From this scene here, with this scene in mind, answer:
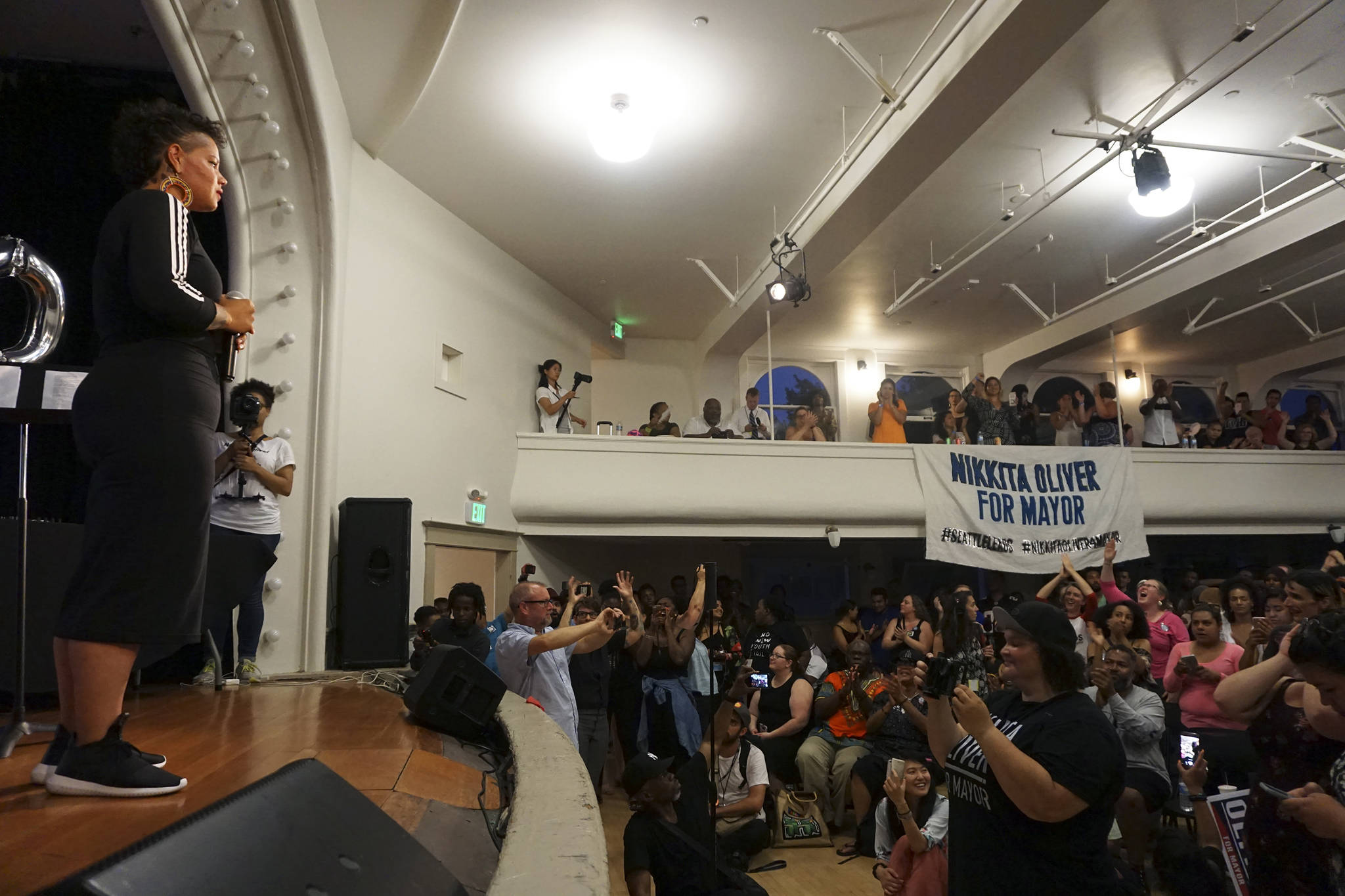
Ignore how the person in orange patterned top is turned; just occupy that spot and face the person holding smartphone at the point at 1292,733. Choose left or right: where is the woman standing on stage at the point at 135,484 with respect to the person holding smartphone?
right

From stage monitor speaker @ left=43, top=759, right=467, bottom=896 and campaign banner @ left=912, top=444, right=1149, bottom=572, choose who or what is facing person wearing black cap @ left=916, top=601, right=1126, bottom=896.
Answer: the campaign banner

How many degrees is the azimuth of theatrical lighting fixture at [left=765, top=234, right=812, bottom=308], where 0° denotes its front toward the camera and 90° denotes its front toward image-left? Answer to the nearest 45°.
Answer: approximately 45°

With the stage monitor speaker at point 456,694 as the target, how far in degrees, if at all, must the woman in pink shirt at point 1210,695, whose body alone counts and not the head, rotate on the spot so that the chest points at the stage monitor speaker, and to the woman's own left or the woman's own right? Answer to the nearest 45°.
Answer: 0° — they already face it

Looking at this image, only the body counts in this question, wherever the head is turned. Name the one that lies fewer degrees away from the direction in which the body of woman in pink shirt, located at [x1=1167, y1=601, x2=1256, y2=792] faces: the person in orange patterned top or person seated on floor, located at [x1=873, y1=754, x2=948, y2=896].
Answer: the person seated on floor

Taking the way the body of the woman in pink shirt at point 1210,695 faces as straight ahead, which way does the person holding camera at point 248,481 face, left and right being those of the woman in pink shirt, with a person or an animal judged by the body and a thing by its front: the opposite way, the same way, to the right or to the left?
to the left

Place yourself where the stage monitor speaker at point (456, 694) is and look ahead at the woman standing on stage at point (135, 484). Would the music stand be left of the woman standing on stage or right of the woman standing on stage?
right

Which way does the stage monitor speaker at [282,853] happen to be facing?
to the viewer's left

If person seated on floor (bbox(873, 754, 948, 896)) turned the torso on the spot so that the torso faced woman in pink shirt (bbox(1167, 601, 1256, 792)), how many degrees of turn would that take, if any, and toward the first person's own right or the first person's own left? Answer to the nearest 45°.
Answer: approximately 135° to the first person's own left

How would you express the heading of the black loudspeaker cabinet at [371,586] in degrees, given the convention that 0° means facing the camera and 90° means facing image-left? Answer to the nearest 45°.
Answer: approximately 270°

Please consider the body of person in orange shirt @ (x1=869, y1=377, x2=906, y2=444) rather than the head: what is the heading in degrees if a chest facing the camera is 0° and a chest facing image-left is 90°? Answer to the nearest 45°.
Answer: approximately 0°
